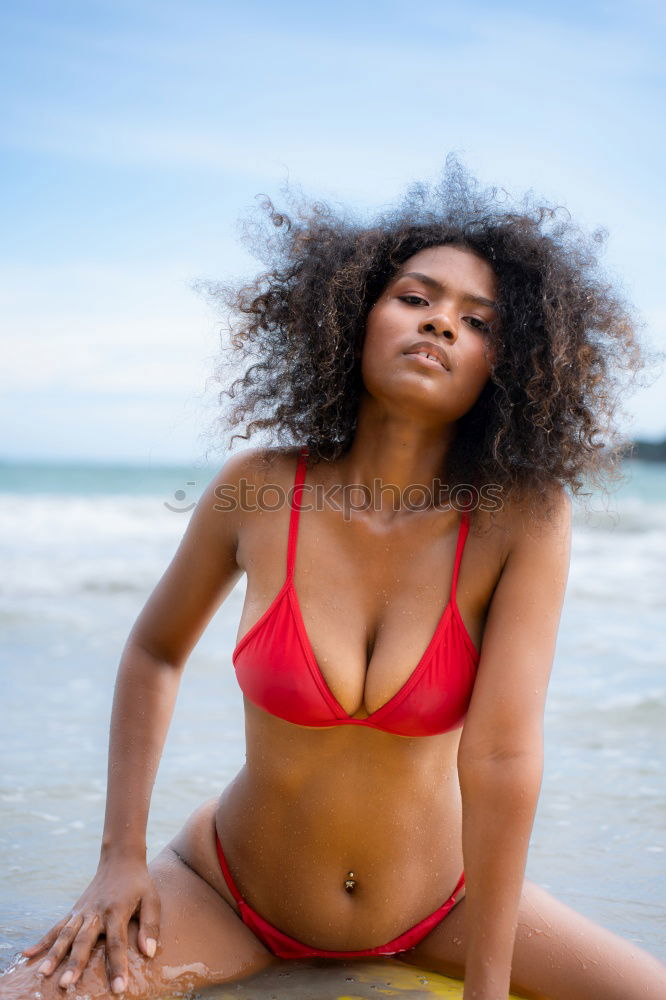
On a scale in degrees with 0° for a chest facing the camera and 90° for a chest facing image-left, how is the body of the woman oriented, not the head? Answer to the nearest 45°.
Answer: approximately 0°
